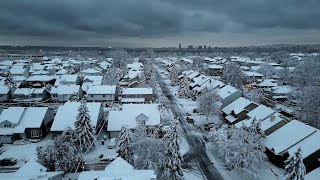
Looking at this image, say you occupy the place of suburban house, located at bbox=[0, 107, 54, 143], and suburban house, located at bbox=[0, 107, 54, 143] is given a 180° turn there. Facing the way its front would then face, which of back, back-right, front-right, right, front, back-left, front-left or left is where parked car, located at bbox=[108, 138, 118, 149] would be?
back-right

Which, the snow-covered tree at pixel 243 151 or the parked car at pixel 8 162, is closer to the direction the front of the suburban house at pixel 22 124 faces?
the parked car

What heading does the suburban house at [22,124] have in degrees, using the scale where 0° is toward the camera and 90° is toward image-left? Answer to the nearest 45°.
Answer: approximately 0°

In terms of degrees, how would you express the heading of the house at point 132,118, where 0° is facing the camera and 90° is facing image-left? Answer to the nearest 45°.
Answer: approximately 0°

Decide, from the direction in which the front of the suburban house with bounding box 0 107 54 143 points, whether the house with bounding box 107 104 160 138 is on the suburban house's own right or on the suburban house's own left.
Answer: on the suburban house's own left

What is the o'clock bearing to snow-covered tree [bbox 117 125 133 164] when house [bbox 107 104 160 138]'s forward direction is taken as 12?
The snow-covered tree is roughly at 12 o'clock from the house.

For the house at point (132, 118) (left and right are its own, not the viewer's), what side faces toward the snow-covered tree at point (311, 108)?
left

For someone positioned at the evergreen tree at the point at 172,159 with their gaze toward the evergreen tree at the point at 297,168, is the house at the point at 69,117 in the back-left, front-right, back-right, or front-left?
back-left

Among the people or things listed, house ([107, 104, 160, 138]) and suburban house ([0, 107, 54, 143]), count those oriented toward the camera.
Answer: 2

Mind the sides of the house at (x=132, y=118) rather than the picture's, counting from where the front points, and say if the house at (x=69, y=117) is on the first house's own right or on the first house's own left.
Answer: on the first house's own right
